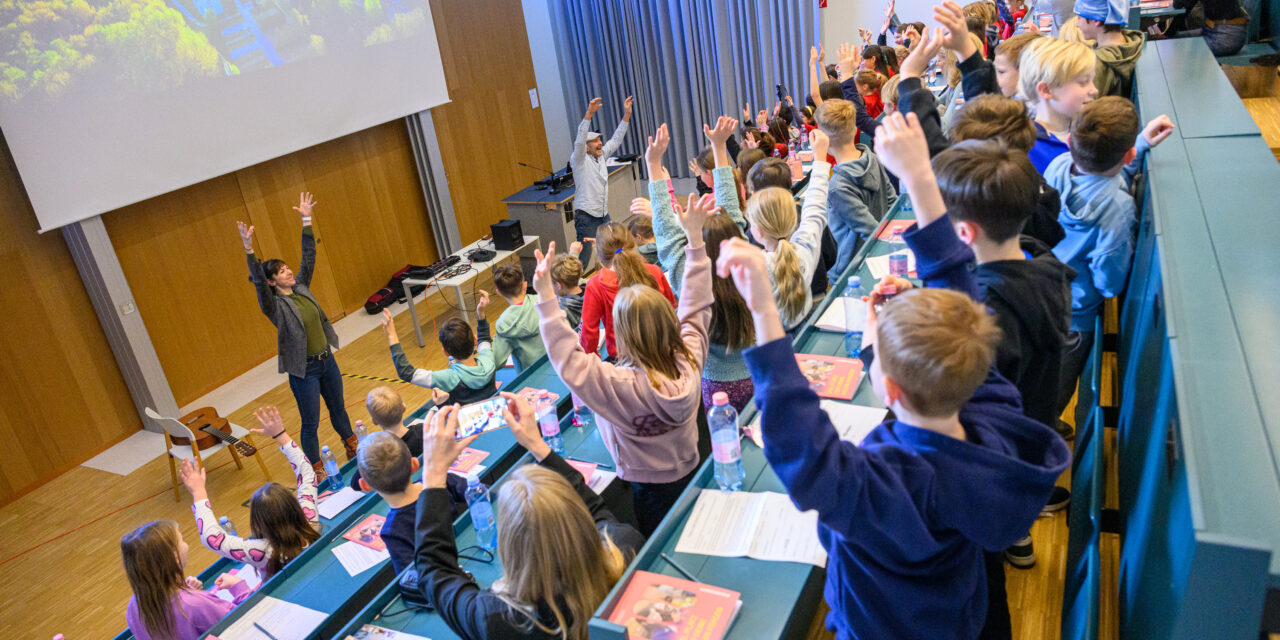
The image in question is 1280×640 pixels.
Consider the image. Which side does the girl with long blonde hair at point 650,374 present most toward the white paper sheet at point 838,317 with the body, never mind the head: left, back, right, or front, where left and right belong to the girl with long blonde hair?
right

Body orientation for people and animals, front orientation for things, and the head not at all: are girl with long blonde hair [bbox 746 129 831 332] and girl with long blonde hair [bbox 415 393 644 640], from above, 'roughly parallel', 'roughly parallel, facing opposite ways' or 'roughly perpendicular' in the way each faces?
roughly parallel

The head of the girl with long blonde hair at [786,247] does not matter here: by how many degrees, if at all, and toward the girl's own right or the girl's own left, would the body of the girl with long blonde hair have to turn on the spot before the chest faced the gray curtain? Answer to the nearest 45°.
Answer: approximately 45° to the girl's own right

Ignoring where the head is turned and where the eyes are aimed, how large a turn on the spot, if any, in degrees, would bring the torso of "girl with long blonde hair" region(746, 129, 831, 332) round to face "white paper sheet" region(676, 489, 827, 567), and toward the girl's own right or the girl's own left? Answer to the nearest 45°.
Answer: approximately 135° to the girl's own left

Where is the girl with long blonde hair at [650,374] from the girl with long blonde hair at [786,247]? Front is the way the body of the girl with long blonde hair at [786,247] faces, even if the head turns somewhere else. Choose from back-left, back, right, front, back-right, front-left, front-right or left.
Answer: left

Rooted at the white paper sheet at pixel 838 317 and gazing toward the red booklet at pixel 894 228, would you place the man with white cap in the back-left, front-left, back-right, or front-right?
front-left

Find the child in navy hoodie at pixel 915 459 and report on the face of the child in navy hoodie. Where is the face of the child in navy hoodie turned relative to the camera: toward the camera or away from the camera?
away from the camera

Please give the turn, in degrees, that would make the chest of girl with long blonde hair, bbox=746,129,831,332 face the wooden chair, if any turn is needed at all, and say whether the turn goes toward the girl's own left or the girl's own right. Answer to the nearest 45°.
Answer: approximately 45° to the girl's own left

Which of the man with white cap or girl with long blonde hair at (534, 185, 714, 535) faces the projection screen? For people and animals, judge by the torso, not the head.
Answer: the girl with long blonde hair

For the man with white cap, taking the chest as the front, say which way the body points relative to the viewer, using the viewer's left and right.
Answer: facing the viewer and to the right of the viewer

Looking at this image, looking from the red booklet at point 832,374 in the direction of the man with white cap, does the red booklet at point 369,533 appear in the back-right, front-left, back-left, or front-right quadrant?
front-left

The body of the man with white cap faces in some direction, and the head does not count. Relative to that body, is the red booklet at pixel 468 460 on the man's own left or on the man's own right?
on the man's own right

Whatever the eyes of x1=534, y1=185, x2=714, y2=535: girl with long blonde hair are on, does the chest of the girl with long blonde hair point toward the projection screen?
yes
